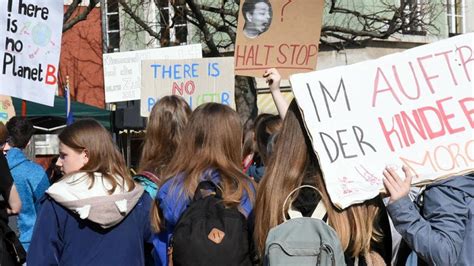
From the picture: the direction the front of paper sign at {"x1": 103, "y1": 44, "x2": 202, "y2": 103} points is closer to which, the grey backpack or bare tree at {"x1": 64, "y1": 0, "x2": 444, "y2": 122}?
the grey backpack

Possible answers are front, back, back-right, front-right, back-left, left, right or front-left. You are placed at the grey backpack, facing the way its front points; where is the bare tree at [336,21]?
back

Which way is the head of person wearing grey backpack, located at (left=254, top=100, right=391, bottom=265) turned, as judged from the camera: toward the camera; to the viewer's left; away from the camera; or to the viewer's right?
away from the camera

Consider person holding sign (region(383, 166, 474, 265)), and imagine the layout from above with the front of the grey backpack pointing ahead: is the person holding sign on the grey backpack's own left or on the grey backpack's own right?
on the grey backpack's own left

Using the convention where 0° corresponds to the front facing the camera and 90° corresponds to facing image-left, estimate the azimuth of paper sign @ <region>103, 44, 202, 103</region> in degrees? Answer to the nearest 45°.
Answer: approximately 0°

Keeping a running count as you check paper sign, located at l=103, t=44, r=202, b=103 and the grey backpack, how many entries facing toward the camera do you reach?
2

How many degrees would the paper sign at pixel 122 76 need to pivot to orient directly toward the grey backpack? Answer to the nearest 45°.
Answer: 0° — it already faces it

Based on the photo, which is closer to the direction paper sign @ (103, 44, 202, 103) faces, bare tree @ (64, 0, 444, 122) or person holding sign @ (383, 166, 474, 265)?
the person holding sign

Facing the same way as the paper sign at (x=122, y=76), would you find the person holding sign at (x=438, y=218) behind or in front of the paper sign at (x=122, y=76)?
in front
